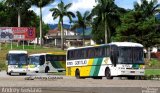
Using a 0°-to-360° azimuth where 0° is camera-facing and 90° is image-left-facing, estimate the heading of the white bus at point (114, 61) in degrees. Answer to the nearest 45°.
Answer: approximately 315°
